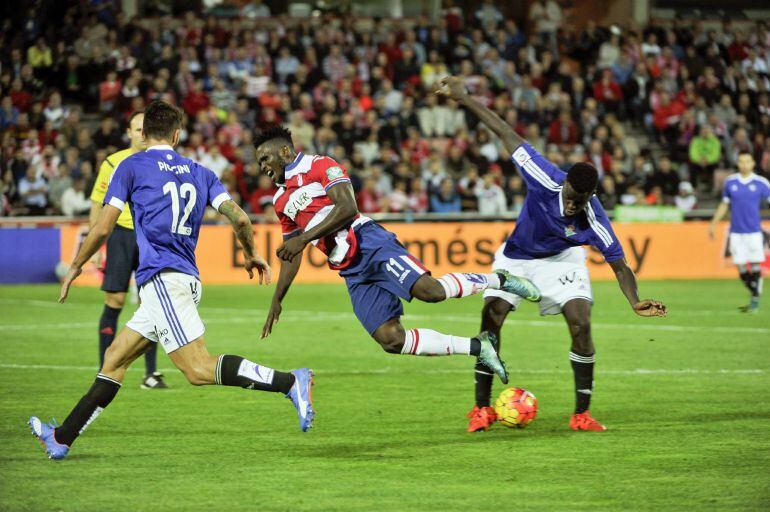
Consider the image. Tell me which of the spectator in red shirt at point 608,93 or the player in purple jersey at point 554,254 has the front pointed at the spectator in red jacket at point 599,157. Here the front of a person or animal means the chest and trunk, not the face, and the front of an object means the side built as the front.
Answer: the spectator in red shirt at point 608,93

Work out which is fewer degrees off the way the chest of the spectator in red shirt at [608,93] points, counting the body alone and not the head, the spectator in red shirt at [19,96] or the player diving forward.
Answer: the player diving forward

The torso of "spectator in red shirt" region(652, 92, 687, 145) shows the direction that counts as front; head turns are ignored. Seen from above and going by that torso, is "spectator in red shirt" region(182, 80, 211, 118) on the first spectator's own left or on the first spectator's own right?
on the first spectator's own right

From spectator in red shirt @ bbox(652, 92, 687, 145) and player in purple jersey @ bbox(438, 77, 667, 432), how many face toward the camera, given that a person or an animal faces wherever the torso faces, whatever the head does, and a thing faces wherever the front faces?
2

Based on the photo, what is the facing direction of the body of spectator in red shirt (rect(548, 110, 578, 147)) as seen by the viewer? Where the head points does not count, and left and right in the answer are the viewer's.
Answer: facing the viewer

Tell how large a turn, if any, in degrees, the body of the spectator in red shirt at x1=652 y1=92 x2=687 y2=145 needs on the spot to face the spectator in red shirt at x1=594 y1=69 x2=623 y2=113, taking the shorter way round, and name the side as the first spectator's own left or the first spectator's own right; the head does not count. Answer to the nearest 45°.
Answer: approximately 90° to the first spectator's own right

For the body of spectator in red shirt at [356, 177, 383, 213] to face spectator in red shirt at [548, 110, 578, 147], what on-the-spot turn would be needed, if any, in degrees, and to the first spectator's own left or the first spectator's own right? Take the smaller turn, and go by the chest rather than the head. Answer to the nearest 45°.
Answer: approximately 135° to the first spectator's own left

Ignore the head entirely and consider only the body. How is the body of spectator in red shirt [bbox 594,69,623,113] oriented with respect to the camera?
toward the camera

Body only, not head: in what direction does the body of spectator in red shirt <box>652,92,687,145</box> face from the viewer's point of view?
toward the camera

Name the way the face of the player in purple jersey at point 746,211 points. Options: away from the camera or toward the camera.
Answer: toward the camera

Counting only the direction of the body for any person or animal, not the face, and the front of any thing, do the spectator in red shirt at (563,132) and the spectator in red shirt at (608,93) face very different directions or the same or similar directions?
same or similar directions

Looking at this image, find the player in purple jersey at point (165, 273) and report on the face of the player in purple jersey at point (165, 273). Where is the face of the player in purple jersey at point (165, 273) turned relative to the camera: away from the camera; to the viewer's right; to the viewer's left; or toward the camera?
away from the camera

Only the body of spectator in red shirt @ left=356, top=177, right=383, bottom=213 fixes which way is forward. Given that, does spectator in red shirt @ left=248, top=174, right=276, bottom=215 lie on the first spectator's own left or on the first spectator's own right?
on the first spectator's own right

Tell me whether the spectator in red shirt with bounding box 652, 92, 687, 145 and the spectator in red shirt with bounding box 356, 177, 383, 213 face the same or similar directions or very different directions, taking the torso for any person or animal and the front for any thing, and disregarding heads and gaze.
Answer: same or similar directions

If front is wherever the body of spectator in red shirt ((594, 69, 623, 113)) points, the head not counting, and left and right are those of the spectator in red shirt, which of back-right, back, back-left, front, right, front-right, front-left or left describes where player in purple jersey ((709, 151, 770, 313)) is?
front

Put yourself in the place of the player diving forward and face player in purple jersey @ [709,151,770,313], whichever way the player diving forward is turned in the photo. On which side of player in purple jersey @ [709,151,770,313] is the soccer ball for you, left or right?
right
